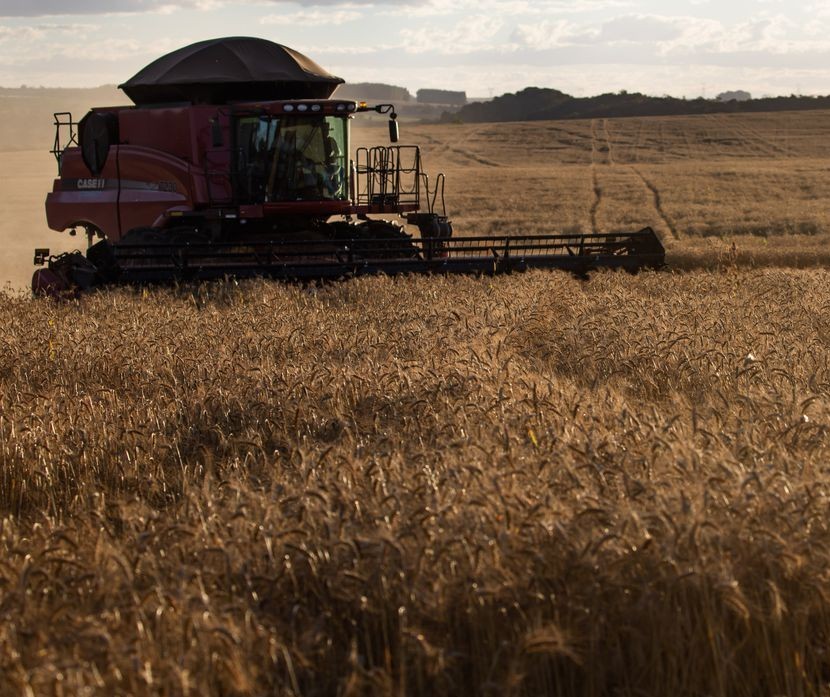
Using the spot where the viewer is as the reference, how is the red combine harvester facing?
facing the viewer and to the right of the viewer
